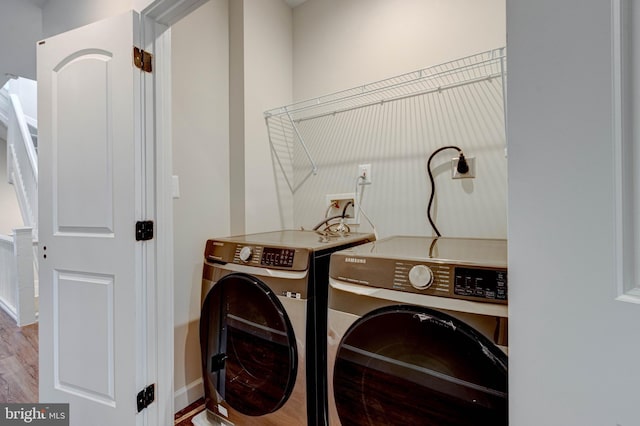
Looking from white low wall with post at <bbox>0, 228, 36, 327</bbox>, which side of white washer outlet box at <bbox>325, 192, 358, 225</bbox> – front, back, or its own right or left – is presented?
right

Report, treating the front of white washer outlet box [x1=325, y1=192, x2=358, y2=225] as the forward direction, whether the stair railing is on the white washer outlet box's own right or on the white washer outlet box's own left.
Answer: on the white washer outlet box's own right

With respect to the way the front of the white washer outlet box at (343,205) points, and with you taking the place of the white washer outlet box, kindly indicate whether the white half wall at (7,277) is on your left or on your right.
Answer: on your right

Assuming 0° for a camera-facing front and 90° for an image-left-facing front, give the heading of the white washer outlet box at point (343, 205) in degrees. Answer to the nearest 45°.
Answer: approximately 0°

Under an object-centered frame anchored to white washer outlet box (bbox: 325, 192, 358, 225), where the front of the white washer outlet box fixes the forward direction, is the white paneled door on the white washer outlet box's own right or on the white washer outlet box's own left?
on the white washer outlet box's own right

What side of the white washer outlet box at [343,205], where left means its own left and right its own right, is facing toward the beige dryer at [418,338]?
front

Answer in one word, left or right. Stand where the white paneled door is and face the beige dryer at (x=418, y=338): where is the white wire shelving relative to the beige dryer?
left

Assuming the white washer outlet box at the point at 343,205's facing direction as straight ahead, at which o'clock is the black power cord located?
The black power cord is roughly at 10 o'clock from the white washer outlet box.
